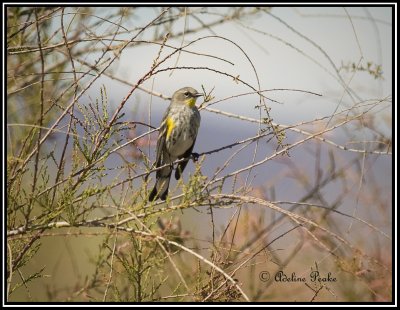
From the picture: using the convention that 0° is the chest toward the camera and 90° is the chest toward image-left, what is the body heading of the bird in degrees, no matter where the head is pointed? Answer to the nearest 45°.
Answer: approximately 315°
